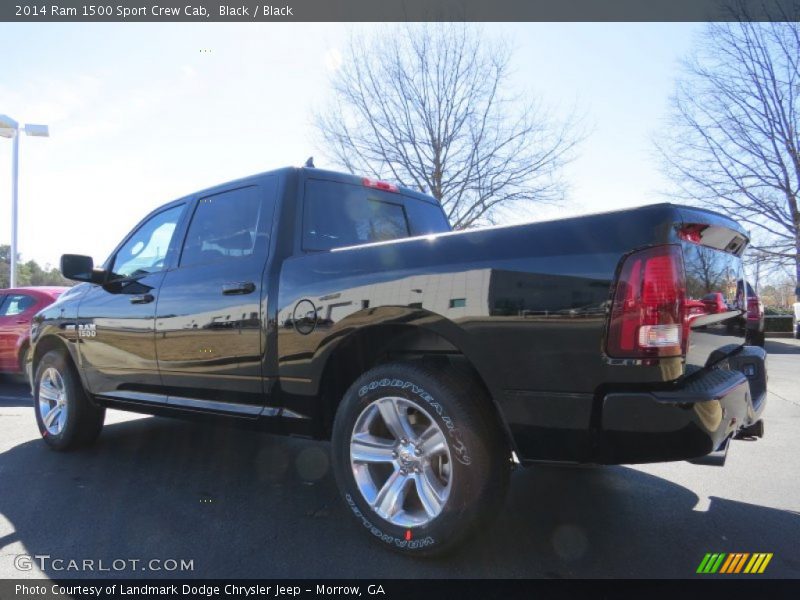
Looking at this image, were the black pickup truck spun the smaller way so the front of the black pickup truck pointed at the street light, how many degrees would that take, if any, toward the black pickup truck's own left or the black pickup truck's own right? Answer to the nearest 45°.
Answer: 0° — it already faces it

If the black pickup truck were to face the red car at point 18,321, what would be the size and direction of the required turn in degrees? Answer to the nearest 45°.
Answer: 0° — it already faces it

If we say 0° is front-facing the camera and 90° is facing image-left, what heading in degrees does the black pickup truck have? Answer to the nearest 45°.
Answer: approximately 135°
